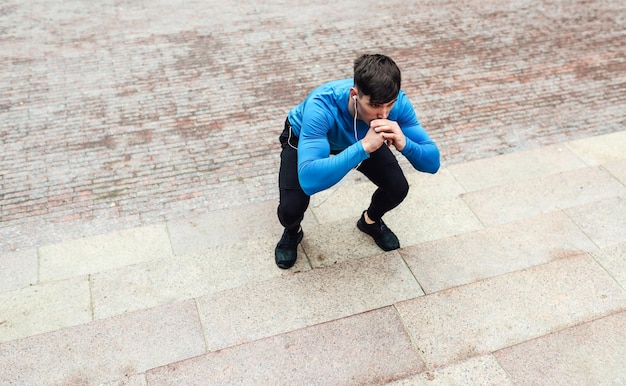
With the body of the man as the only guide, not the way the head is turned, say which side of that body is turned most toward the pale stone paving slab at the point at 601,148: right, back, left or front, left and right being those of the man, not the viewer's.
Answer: left

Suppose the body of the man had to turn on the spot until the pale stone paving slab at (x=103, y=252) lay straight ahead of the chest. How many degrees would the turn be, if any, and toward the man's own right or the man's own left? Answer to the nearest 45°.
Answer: approximately 135° to the man's own right

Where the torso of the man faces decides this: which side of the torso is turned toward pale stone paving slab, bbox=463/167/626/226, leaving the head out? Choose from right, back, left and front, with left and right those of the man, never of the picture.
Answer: left

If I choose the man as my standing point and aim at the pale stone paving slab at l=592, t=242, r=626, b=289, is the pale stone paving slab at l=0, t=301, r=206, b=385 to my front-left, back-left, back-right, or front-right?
back-right

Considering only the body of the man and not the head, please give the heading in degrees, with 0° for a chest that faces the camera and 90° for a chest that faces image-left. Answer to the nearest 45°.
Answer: approximately 315°

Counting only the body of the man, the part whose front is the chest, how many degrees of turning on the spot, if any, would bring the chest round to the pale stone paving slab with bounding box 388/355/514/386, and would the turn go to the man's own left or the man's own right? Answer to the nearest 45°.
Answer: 0° — they already face it

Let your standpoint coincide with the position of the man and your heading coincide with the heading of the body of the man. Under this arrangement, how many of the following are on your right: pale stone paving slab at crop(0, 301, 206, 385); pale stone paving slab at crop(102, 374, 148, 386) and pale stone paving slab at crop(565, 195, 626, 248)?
2

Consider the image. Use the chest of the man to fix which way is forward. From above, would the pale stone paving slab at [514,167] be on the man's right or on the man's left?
on the man's left

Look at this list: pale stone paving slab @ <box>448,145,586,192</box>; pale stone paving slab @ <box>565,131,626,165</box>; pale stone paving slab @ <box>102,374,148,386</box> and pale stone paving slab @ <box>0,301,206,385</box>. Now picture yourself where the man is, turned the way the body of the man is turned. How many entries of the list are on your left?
2

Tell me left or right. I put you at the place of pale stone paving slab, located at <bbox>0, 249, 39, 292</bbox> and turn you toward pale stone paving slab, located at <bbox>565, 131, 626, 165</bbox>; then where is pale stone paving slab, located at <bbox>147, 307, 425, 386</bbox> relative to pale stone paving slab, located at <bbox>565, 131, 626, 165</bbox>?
right

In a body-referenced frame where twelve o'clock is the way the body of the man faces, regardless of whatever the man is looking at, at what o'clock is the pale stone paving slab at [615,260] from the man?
The pale stone paving slab is roughly at 10 o'clock from the man.
